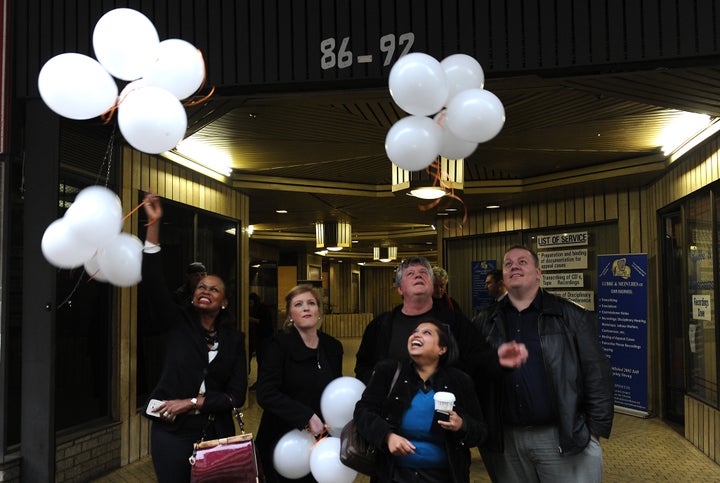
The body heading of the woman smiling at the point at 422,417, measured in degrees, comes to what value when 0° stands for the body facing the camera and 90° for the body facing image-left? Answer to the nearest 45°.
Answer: approximately 0°

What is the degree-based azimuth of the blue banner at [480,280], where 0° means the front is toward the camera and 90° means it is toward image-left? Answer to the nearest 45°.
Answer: approximately 0°

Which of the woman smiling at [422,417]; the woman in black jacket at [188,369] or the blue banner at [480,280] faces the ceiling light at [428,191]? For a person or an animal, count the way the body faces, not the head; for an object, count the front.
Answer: the blue banner

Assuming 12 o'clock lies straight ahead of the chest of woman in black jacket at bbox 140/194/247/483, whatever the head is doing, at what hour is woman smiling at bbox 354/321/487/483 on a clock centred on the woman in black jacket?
The woman smiling is roughly at 10 o'clock from the woman in black jacket.

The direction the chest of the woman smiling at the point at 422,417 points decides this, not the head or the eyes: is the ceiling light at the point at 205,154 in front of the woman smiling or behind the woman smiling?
behind

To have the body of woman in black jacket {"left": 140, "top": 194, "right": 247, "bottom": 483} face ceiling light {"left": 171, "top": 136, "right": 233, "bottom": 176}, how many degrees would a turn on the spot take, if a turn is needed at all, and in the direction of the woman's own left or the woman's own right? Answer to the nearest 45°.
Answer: approximately 180°

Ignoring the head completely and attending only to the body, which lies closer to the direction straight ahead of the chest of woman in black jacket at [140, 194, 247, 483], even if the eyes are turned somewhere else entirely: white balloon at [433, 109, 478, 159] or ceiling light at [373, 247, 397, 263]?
the white balloon
